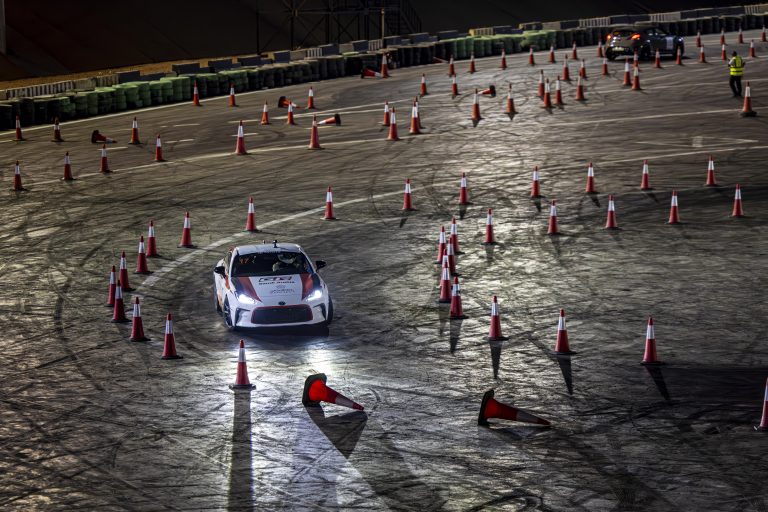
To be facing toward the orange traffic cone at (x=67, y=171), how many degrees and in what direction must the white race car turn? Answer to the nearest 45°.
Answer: approximately 180°

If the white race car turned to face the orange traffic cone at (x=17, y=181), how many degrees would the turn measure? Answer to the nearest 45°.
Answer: approximately 135° to its right

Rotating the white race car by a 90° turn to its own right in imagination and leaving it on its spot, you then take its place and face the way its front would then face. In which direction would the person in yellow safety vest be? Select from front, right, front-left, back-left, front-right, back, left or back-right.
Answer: back-right

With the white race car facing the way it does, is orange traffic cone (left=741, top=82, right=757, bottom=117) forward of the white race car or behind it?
behind

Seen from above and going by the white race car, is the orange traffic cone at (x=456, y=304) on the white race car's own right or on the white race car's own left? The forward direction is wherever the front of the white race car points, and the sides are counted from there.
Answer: on the white race car's own left

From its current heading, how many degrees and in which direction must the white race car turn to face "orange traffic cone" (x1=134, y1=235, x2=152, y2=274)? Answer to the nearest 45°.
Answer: approximately 135° to its right

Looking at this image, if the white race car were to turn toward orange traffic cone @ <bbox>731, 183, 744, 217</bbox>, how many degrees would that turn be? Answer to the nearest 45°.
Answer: approximately 135° to its left

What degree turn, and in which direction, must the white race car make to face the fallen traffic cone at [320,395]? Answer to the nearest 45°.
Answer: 0° — it already faces it

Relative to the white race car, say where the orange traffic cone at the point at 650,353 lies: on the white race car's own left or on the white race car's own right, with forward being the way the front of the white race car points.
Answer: on the white race car's own left

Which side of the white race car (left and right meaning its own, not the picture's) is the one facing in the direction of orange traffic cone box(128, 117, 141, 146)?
back

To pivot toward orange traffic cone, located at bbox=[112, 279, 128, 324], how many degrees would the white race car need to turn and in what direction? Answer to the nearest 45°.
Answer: approximately 90° to its right

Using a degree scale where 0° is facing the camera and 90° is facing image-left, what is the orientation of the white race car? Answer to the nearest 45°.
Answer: approximately 0°

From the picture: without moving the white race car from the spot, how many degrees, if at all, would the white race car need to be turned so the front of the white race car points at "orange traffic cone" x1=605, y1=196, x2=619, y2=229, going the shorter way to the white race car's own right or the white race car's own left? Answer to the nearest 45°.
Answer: approximately 135° to the white race car's own left

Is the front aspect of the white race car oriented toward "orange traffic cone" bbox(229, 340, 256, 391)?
yes
